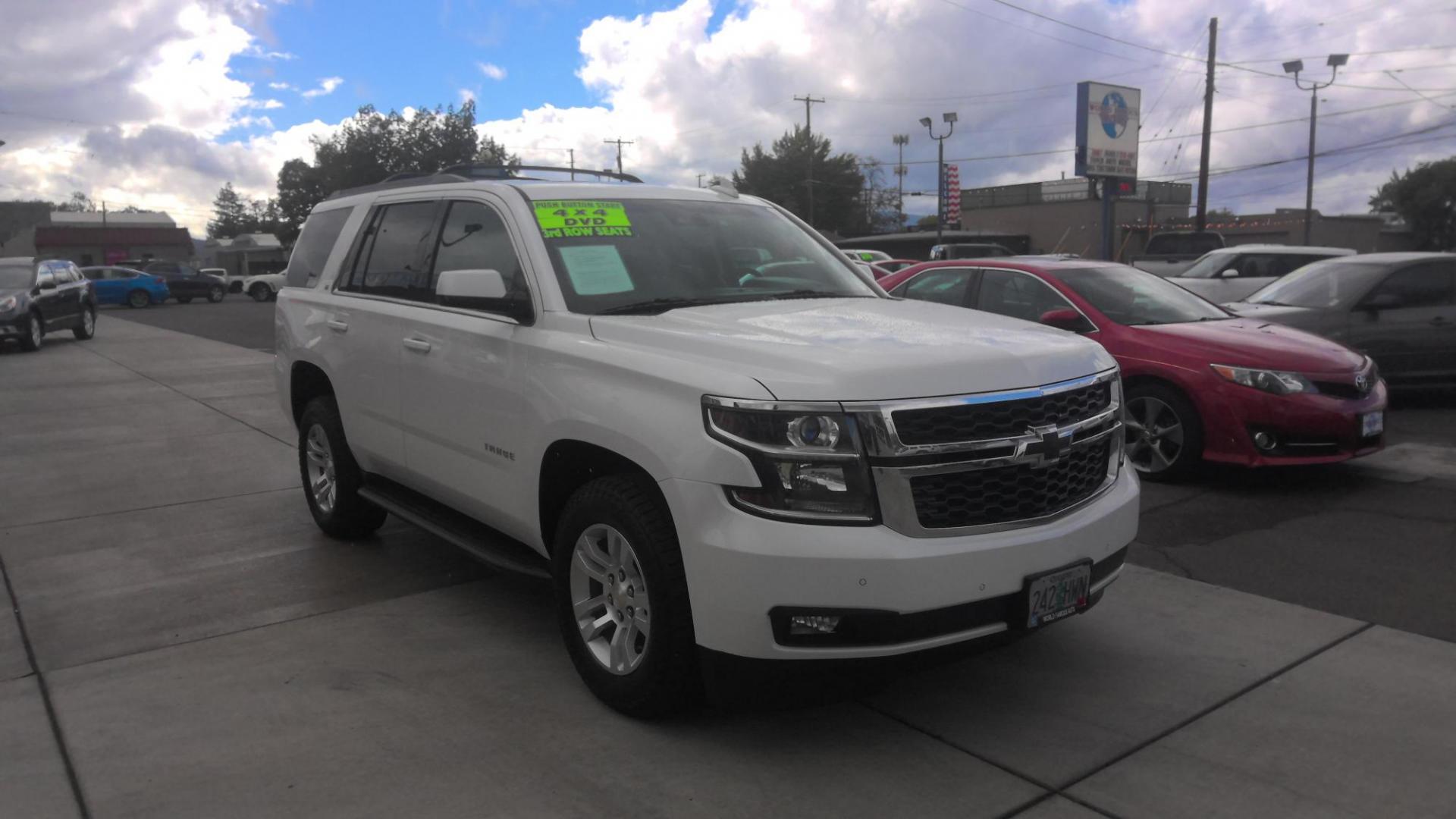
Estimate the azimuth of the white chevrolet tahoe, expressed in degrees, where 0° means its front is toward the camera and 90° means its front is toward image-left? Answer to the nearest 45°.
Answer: approximately 315°

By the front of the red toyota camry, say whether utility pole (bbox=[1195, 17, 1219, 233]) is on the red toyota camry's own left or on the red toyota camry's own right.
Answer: on the red toyota camry's own left

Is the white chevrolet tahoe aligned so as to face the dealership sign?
no

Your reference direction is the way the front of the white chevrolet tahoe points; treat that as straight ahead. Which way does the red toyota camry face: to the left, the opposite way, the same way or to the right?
the same way

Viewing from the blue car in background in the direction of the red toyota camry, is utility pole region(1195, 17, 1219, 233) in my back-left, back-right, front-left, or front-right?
front-left

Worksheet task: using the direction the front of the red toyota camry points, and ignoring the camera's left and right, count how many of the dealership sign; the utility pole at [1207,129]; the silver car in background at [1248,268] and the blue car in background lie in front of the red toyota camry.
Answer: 0

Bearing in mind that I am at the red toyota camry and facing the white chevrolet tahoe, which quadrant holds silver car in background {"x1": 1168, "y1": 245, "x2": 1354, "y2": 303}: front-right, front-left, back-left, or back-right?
back-right

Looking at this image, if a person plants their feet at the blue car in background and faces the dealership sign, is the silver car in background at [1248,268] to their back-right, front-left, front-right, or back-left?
front-right

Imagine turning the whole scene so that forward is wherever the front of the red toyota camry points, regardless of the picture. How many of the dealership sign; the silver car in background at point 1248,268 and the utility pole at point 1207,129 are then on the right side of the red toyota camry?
0

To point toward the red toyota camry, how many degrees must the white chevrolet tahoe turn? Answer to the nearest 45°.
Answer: approximately 90° to its left

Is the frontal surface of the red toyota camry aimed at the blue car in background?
no

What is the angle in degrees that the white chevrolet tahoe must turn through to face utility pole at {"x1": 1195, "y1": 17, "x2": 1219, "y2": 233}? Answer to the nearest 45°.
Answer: approximately 90° to its left

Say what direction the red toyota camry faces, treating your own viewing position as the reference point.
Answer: facing the viewer and to the right of the viewer

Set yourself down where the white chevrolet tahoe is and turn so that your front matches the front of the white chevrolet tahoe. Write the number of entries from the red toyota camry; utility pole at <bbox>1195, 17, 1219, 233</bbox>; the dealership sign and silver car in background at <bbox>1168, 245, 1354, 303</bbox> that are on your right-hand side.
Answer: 0

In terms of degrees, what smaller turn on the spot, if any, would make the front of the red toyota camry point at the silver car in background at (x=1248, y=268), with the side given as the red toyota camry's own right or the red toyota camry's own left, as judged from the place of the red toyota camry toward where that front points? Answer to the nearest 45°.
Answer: approximately 135° to the red toyota camry's own left
